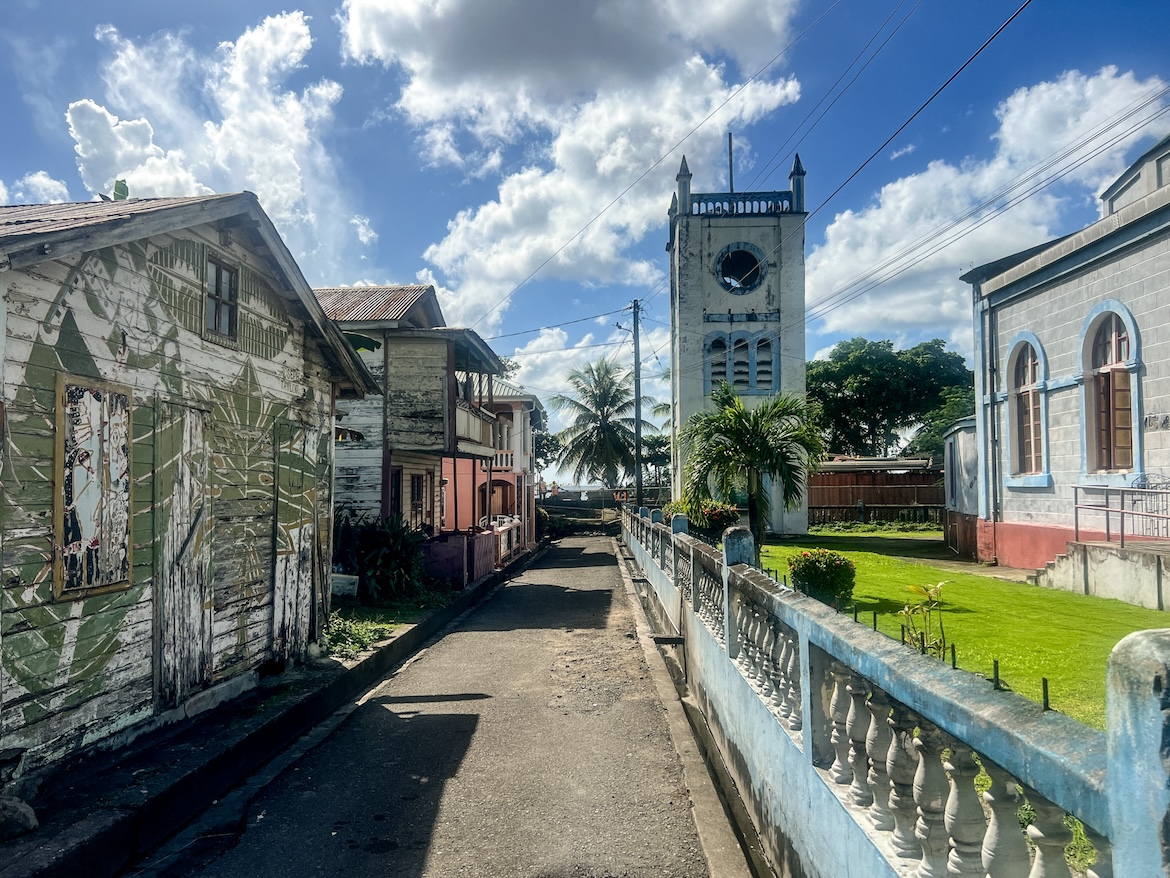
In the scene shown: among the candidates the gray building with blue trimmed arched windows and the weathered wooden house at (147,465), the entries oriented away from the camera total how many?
0

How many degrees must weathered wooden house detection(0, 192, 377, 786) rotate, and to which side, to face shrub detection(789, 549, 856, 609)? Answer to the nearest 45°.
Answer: approximately 45° to its left

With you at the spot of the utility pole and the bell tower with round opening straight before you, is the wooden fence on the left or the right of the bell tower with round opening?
left

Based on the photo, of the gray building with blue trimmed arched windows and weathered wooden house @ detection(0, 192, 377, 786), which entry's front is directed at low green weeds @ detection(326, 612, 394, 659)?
the gray building with blue trimmed arched windows

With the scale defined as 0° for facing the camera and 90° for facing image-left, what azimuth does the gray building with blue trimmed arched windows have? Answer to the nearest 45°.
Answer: approximately 45°

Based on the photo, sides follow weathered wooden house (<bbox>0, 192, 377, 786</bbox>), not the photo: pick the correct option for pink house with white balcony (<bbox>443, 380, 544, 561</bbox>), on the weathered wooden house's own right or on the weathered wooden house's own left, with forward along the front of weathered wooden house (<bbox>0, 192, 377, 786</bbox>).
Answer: on the weathered wooden house's own left

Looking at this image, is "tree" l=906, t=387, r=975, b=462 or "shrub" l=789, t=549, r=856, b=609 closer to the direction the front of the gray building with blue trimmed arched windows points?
the shrub

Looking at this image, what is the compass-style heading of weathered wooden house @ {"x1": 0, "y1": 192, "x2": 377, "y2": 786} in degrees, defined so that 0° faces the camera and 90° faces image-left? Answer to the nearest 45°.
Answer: approximately 315°

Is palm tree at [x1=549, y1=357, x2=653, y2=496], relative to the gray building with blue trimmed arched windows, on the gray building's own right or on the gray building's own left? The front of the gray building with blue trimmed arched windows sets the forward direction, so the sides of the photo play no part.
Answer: on the gray building's own right
